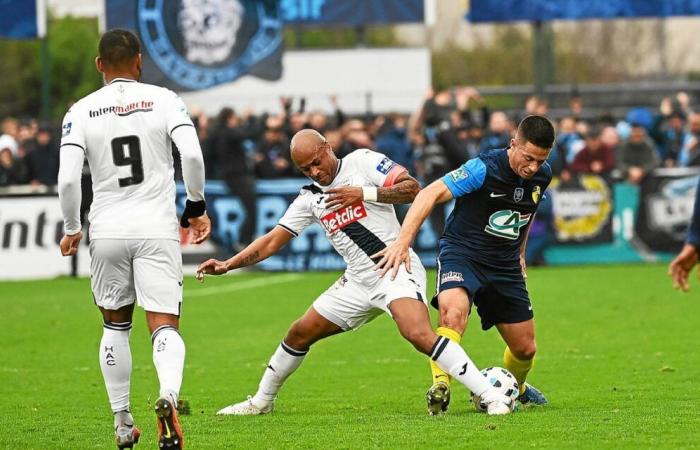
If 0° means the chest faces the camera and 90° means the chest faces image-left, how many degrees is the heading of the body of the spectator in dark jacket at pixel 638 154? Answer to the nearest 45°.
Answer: approximately 0°

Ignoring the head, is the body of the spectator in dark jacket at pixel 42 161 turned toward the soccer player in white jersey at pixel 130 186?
yes

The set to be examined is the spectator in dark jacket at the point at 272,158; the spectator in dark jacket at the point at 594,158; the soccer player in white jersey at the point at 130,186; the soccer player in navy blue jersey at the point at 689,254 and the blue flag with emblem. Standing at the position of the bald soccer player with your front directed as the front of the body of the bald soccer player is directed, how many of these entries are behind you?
3

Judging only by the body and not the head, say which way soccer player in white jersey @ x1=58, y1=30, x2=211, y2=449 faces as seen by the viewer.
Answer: away from the camera

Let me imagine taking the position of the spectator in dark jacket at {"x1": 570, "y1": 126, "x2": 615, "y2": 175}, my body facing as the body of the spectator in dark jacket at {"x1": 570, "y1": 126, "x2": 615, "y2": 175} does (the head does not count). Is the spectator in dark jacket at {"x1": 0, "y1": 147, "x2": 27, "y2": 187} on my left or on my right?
on my right

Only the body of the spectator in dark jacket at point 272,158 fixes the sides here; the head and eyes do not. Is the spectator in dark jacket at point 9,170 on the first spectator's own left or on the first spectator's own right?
on the first spectator's own right

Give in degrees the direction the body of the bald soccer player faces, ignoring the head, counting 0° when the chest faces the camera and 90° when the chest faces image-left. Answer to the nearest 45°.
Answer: approximately 0°

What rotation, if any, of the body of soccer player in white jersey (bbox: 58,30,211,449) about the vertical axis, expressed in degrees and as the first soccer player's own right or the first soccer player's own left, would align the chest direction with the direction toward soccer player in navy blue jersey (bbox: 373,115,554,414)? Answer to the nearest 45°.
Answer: approximately 45° to the first soccer player's own right

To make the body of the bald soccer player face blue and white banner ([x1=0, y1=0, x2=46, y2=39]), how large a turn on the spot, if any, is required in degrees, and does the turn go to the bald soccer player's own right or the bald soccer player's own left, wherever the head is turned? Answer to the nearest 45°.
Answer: approximately 180°
